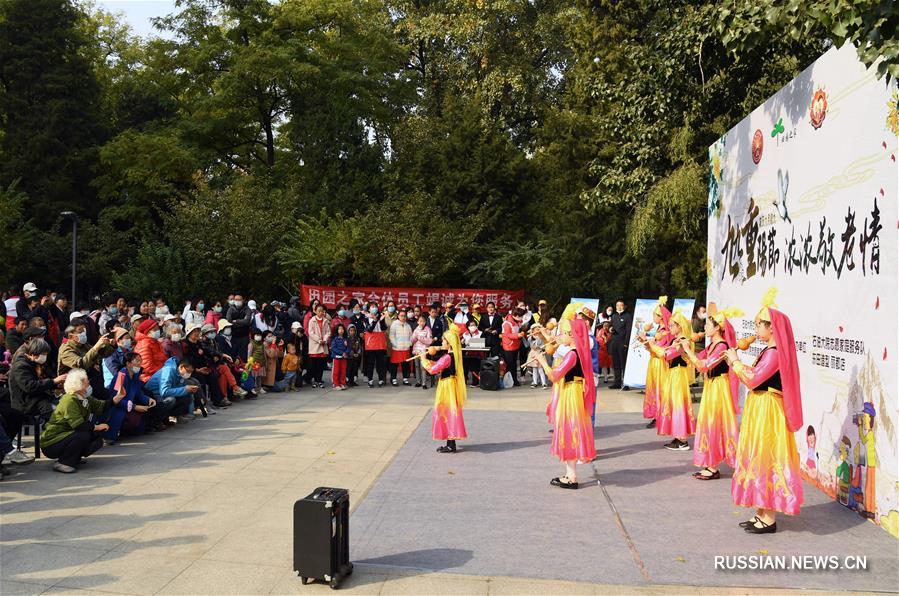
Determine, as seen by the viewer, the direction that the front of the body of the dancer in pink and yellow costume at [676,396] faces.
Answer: to the viewer's left

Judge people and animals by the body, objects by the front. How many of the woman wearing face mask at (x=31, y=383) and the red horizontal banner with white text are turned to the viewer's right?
1

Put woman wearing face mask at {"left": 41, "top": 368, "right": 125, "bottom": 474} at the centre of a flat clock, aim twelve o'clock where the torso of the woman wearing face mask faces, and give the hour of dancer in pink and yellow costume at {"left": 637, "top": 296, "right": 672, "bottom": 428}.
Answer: The dancer in pink and yellow costume is roughly at 12 o'clock from the woman wearing face mask.

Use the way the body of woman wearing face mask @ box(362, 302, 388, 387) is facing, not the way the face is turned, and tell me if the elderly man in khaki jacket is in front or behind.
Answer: in front

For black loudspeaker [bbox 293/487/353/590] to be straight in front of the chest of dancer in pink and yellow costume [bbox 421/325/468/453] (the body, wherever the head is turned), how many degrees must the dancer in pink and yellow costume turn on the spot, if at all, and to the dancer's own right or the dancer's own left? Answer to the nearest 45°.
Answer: approximately 90° to the dancer's own left

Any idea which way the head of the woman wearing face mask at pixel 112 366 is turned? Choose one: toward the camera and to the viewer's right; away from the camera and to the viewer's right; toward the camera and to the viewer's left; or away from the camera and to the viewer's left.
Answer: toward the camera and to the viewer's right

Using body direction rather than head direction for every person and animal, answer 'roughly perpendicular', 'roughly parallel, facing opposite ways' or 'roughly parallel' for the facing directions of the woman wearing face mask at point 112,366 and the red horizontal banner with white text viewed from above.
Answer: roughly perpendicular

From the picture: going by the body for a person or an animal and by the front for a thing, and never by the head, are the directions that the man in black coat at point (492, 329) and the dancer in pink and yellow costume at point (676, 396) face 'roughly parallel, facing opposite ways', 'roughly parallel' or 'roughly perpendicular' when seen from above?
roughly perpendicular

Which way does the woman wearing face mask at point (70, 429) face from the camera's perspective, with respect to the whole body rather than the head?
to the viewer's right

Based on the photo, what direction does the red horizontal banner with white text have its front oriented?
toward the camera

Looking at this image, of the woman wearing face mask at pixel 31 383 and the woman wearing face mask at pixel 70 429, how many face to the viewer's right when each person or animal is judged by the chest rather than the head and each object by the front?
2

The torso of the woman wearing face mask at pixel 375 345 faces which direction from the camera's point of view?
toward the camera

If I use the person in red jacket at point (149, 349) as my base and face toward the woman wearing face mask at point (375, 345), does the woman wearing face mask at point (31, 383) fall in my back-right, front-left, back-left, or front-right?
back-right

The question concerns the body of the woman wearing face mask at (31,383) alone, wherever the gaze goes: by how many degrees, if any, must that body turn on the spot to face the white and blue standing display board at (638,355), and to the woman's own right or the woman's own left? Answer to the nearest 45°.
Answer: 0° — they already face it

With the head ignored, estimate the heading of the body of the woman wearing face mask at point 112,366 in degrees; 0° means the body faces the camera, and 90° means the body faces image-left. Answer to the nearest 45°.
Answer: approximately 270°

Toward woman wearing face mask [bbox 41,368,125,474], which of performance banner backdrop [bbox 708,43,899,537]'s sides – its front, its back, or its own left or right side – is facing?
front

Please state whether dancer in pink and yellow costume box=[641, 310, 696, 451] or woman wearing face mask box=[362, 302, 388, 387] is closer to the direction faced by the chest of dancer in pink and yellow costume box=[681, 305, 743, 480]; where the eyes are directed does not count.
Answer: the woman wearing face mask
